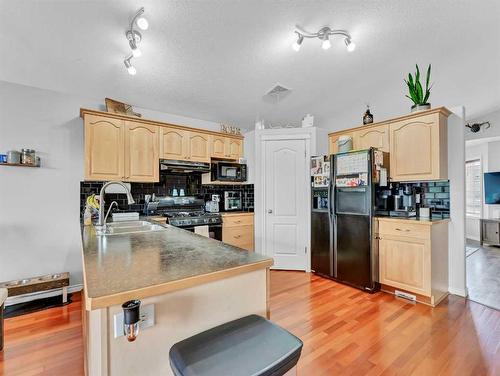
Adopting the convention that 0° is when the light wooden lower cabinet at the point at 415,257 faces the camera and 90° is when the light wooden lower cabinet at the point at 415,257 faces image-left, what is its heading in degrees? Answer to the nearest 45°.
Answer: approximately 45°

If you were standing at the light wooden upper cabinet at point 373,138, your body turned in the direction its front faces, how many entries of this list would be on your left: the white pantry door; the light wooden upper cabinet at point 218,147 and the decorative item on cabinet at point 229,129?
0

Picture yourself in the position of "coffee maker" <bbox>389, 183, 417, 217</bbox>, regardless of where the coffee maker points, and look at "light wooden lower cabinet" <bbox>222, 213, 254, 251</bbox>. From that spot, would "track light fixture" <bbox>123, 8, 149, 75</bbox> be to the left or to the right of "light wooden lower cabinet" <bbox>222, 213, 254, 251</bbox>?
left

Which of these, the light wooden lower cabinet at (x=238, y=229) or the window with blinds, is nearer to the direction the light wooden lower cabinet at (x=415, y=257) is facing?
the light wooden lower cabinet

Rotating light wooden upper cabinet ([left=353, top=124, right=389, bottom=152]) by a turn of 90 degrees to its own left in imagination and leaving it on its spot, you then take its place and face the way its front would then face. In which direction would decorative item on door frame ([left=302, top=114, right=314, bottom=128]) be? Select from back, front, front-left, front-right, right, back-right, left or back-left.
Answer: back-right

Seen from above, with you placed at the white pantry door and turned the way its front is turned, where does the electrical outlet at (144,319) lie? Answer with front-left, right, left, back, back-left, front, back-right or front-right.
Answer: front

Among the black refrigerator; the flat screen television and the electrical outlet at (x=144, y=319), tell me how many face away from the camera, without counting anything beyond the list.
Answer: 0

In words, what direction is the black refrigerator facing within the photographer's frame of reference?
facing the viewer and to the left of the viewer

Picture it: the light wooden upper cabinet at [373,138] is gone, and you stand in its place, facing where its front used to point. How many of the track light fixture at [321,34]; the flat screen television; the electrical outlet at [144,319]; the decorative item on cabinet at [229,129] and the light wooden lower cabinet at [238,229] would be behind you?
1

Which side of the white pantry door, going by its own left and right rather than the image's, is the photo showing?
front

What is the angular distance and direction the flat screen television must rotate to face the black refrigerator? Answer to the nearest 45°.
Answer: approximately 45° to its left

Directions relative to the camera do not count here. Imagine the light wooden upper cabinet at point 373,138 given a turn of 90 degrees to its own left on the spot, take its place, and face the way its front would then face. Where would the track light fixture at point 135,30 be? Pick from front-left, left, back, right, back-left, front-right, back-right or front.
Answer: right

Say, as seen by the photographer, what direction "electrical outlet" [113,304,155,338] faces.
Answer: facing the viewer and to the right of the viewer

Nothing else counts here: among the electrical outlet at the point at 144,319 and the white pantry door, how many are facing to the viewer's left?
0

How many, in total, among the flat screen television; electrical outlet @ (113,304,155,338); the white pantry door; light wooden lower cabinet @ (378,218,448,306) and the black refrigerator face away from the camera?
0
